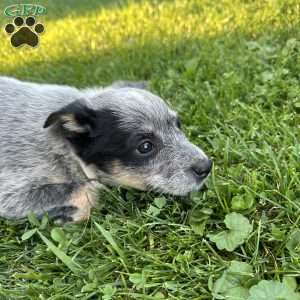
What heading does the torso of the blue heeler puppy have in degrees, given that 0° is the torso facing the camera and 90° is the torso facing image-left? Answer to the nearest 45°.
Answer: approximately 270°

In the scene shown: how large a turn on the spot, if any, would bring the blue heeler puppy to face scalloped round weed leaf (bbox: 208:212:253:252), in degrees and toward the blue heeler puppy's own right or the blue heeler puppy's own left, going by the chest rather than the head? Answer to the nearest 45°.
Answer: approximately 45° to the blue heeler puppy's own right

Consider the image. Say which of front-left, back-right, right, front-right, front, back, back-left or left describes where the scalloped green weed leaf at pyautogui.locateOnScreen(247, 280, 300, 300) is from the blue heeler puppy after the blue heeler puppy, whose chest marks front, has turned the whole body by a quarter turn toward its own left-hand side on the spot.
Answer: back-right

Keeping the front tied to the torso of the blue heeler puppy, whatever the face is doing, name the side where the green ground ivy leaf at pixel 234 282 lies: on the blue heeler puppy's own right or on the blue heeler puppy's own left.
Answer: on the blue heeler puppy's own right

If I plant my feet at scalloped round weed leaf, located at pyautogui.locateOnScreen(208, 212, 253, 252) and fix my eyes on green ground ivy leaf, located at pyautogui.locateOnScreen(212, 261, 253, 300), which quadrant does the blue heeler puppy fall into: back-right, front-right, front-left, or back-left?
back-right

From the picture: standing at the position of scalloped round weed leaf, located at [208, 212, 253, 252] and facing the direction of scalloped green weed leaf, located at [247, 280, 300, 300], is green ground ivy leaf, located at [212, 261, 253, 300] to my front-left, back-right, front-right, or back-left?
front-right
